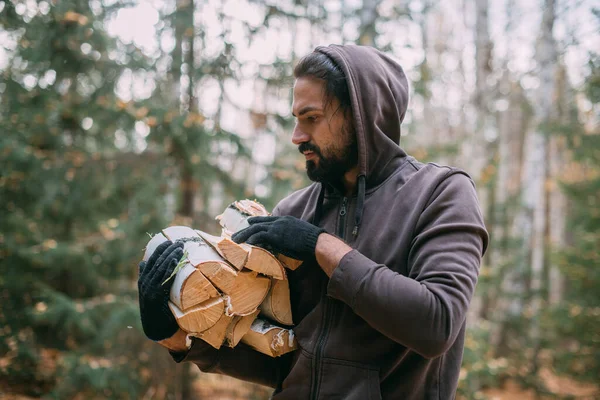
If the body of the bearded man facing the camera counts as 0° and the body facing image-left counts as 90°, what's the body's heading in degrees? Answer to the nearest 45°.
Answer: approximately 45°

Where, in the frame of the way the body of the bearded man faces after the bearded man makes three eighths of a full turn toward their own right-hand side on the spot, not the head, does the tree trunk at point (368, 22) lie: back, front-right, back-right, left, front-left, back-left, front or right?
front

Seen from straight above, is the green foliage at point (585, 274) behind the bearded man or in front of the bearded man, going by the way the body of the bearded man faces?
behind

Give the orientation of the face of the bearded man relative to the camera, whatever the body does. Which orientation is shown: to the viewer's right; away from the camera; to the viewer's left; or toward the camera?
to the viewer's left
